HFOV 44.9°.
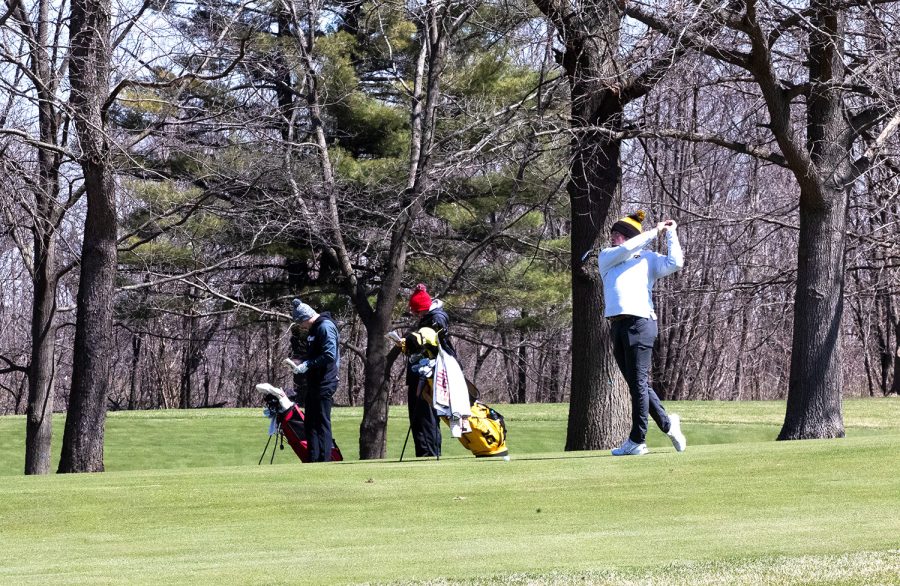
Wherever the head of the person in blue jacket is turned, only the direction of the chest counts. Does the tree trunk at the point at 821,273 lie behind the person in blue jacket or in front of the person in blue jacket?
behind

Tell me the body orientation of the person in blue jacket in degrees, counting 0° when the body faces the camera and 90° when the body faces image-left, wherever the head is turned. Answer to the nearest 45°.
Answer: approximately 90°

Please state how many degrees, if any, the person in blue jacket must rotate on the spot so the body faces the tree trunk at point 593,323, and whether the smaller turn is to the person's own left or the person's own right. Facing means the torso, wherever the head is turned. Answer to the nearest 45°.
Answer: approximately 180°

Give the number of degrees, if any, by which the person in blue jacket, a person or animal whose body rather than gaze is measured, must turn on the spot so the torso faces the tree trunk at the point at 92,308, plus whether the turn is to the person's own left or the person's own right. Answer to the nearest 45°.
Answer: approximately 45° to the person's own right

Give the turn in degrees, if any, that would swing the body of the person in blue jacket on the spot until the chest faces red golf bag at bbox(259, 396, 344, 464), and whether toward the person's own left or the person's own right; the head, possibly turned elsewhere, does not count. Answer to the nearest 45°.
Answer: approximately 90° to the person's own right

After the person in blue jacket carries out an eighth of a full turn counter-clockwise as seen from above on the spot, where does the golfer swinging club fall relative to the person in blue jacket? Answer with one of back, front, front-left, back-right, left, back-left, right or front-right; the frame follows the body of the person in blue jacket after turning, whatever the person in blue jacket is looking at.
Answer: left

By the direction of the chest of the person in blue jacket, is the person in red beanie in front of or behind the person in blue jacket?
behind
